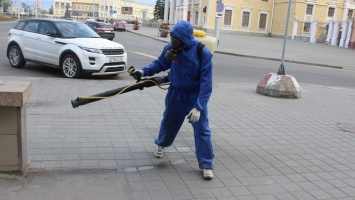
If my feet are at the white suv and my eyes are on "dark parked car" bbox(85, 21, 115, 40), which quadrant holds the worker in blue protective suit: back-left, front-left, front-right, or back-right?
back-right

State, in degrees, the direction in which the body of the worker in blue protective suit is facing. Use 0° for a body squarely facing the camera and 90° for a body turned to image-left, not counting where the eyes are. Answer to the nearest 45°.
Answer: approximately 45°

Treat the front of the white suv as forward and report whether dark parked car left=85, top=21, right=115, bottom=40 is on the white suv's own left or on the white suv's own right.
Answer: on the white suv's own left

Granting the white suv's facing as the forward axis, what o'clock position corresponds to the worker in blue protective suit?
The worker in blue protective suit is roughly at 1 o'clock from the white suv.

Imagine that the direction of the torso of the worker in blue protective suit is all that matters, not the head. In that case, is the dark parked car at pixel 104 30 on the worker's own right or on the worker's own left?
on the worker's own right
